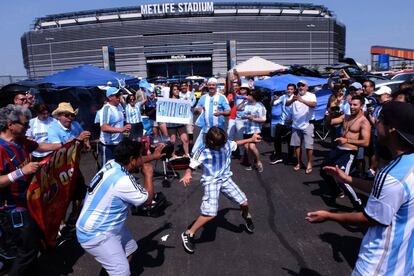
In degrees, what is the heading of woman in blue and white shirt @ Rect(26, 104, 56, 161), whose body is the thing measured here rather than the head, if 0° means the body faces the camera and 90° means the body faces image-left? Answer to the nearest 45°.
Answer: approximately 315°

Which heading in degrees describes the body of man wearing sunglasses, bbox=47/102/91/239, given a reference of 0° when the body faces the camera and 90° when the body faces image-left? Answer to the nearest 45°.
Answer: approximately 315°

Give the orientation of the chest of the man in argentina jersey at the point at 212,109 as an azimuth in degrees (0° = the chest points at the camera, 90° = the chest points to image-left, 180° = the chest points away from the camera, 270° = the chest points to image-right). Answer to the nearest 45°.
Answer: approximately 0°

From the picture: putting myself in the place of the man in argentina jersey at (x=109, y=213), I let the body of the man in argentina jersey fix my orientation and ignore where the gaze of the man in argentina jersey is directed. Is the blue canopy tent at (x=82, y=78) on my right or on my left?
on my left

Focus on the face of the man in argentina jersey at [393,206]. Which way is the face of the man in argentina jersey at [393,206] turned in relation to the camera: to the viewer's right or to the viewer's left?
to the viewer's left

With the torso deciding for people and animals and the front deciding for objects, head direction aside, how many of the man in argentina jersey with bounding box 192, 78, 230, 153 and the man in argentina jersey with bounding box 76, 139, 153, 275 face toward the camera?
1
